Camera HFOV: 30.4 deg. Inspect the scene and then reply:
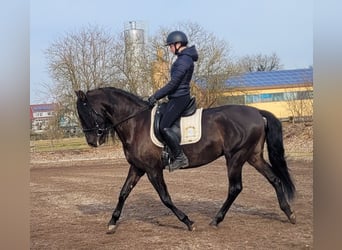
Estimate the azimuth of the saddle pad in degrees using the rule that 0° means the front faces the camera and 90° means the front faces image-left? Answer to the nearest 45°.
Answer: approximately 90°

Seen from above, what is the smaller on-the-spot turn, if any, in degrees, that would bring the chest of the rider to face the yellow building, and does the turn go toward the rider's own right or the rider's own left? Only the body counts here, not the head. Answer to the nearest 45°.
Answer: approximately 90° to the rider's own right

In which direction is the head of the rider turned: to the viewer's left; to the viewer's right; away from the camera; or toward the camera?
to the viewer's left

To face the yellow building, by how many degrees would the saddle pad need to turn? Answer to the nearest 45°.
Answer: approximately 90° to its right

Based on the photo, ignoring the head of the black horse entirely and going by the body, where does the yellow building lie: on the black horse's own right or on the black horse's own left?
on the black horse's own right

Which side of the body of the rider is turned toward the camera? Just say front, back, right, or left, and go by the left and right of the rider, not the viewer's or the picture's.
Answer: left

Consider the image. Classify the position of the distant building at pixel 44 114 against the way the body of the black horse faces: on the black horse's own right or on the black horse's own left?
on the black horse's own right

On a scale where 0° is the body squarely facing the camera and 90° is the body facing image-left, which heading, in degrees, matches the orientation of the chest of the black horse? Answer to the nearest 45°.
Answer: approximately 90°
